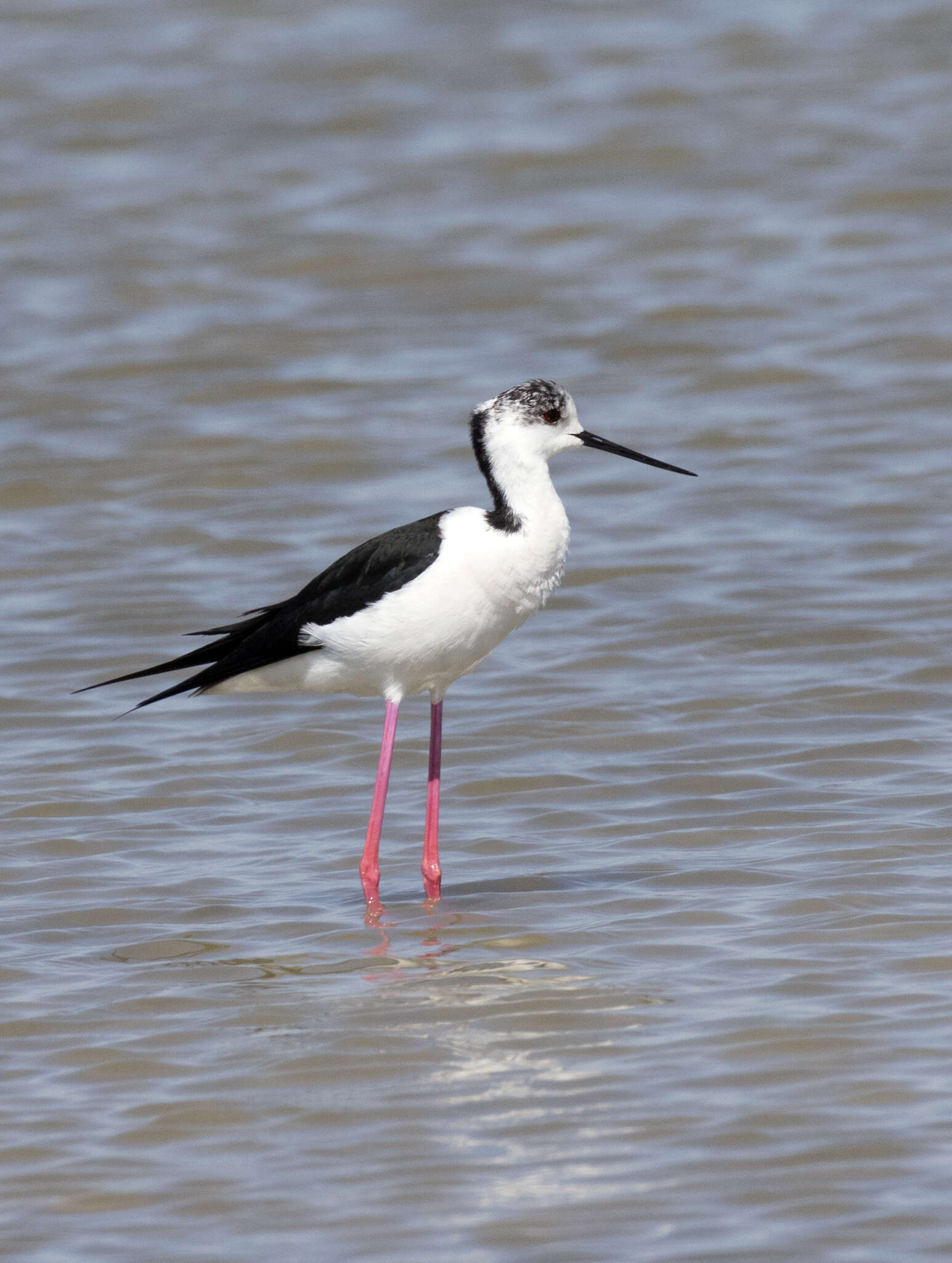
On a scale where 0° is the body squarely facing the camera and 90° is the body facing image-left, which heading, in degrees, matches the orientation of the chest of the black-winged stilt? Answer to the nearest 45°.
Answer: approximately 270°
